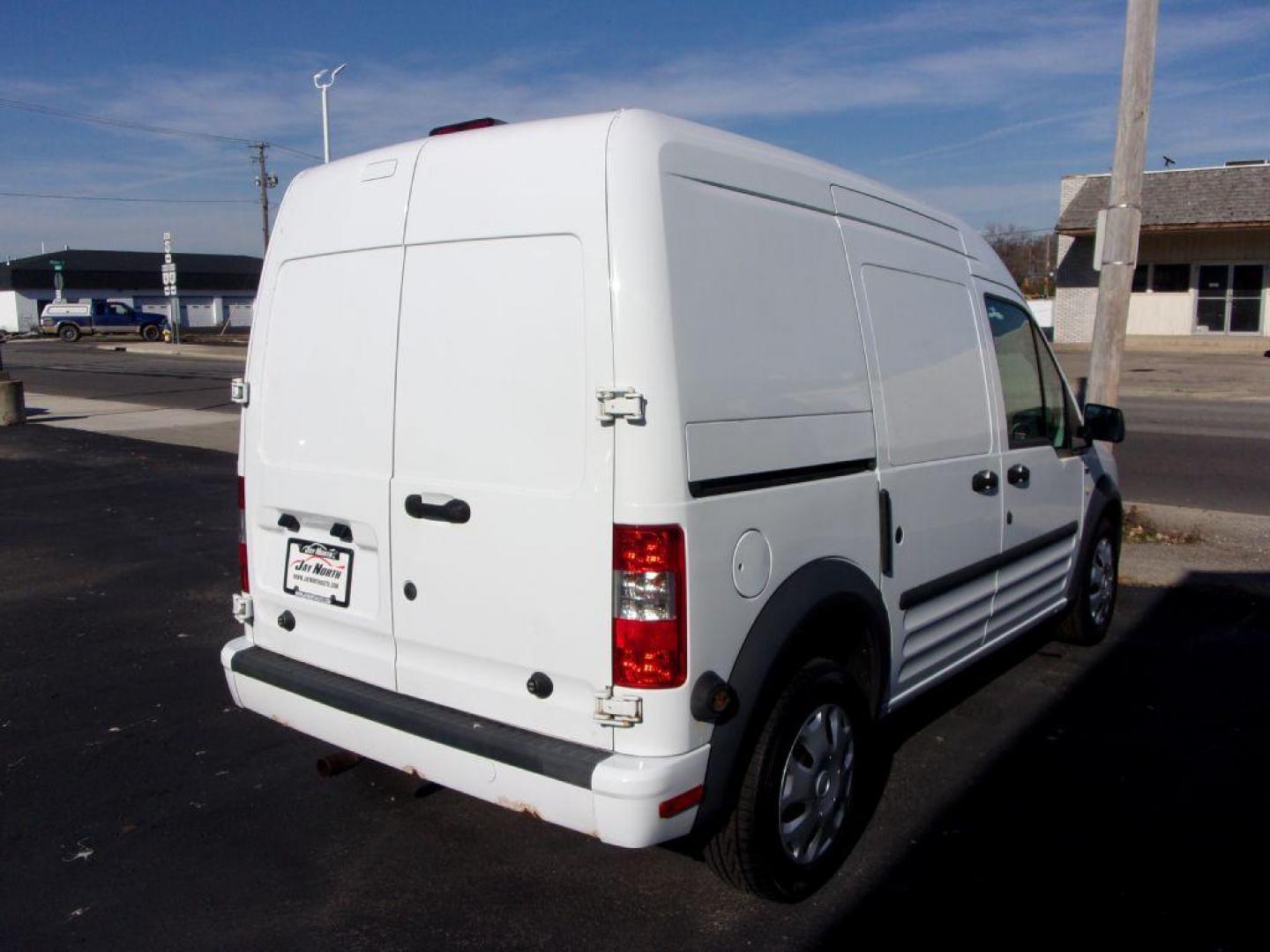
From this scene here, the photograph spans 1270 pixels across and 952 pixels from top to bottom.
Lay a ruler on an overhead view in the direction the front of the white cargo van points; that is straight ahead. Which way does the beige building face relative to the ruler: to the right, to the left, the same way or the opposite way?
the opposite way

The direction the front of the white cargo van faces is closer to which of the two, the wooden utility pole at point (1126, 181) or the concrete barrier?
the wooden utility pole

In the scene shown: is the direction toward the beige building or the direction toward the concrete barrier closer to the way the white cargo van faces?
the beige building

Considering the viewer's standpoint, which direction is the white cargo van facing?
facing away from the viewer and to the right of the viewer

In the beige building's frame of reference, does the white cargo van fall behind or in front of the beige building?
in front

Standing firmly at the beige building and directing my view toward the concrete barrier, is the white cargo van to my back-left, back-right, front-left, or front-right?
front-left

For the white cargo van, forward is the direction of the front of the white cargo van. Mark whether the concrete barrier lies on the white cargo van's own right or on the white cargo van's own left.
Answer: on the white cargo van's own left

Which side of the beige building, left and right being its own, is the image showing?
front

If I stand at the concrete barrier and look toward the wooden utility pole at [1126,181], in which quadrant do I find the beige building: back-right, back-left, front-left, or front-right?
front-left

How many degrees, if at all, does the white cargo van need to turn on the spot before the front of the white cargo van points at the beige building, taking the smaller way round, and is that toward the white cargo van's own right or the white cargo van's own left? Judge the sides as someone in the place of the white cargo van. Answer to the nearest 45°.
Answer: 0° — it already faces it

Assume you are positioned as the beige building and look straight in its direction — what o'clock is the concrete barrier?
The concrete barrier is roughly at 1 o'clock from the beige building.

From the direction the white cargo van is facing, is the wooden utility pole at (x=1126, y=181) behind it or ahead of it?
ahead

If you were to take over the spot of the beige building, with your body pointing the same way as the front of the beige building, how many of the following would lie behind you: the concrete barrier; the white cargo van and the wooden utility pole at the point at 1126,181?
0

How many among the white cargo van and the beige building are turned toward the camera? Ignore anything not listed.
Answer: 1

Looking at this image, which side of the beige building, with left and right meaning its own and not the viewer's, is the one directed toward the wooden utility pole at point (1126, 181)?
front

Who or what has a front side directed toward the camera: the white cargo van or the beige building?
the beige building
